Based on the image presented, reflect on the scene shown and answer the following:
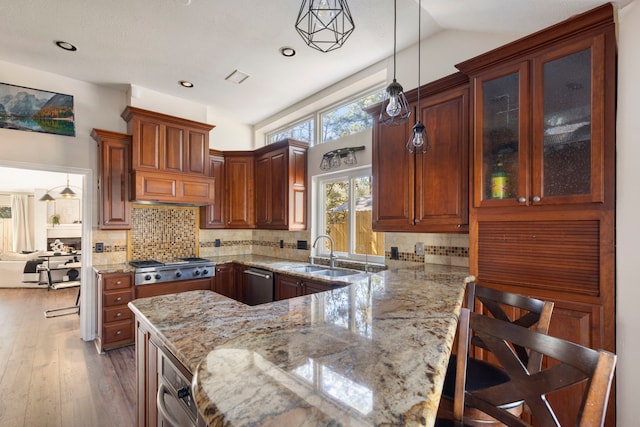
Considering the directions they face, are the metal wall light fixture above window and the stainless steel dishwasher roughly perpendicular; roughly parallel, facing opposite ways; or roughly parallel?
roughly parallel

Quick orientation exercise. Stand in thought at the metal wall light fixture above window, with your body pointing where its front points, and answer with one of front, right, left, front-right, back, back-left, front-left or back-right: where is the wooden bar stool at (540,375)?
front-left

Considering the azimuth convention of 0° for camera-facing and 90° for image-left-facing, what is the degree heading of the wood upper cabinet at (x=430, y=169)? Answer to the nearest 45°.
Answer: approximately 45°

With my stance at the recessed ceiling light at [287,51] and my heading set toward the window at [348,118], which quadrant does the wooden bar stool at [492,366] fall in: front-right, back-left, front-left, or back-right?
back-right

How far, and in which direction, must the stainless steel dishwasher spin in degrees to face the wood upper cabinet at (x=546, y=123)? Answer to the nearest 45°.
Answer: approximately 90° to its left

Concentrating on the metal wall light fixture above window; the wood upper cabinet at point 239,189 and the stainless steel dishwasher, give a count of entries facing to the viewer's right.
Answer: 0

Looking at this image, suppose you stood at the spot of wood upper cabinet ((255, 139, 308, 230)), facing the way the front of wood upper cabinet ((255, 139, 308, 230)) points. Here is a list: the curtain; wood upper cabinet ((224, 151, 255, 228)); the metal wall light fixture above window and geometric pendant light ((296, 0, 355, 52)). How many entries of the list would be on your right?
2

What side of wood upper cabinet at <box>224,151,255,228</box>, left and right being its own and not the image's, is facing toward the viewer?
front

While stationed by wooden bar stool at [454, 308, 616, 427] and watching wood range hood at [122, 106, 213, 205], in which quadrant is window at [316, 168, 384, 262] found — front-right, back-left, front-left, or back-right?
front-right

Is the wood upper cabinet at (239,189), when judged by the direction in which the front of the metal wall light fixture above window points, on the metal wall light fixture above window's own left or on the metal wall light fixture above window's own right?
on the metal wall light fixture above window's own right

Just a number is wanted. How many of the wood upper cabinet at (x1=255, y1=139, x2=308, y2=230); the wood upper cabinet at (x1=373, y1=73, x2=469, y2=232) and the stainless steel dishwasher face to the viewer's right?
0

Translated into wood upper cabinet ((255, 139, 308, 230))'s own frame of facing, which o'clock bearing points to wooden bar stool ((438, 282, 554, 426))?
The wooden bar stool is roughly at 10 o'clock from the wood upper cabinet.

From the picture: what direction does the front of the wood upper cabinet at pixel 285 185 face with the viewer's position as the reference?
facing the viewer and to the left of the viewer
